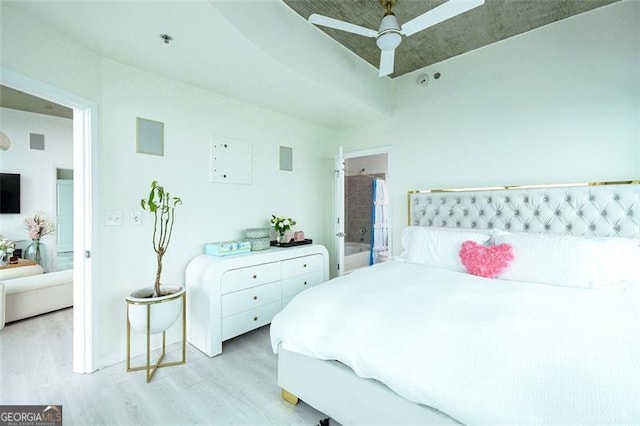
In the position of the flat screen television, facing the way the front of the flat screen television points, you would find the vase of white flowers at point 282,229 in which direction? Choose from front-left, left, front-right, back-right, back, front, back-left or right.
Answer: front-left

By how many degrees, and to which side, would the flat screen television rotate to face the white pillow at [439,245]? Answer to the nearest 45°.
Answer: approximately 45° to its left

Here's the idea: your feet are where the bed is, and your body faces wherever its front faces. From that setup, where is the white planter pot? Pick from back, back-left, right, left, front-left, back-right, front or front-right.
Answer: front-right

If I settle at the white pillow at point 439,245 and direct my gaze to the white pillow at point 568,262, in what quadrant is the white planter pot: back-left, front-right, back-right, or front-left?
back-right

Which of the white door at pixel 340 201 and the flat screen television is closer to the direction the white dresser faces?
the white door

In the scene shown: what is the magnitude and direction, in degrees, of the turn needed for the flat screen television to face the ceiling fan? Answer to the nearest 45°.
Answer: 0° — it already faces it

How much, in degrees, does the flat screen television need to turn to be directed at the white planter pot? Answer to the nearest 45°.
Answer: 0° — it already faces it

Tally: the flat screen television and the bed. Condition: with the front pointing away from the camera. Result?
0

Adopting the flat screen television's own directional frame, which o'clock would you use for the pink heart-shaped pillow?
The pink heart-shaped pillow is roughly at 11 o'clock from the flat screen television.

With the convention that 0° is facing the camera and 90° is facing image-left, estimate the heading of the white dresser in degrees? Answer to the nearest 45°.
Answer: approximately 315°

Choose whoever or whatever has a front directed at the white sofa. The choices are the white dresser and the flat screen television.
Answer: the flat screen television
